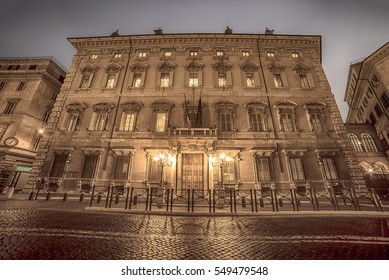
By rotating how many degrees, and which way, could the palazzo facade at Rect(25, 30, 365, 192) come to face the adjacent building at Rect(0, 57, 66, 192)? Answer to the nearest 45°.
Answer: approximately 90° to its right

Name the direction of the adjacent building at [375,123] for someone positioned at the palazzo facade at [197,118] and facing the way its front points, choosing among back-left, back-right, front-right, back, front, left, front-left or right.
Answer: left

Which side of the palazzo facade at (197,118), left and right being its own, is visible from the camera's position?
front
